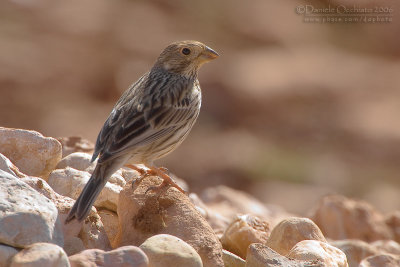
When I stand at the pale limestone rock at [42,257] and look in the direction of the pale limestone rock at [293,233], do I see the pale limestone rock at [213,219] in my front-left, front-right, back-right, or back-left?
front-left

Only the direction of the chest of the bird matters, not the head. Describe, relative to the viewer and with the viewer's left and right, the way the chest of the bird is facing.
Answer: facing to the right of the viewer

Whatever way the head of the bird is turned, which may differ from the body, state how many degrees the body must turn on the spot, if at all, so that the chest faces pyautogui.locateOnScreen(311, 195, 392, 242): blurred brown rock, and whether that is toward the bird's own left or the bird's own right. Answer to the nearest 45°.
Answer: approximately 45° to the bird's own left

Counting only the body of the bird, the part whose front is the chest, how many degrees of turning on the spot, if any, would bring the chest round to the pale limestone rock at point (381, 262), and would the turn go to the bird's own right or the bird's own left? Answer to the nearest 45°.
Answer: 0° — it already faces it

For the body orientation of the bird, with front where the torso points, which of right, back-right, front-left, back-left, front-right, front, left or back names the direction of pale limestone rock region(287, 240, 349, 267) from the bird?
front-right

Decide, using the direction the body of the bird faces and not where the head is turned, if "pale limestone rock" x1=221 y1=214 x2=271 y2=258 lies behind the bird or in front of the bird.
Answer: in front

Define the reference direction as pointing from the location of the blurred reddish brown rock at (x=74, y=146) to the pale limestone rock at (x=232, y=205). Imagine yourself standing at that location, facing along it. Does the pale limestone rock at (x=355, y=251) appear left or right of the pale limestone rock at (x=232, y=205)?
right

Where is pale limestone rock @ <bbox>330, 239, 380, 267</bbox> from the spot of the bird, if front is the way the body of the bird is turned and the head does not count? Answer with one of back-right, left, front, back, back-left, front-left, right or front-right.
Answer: front

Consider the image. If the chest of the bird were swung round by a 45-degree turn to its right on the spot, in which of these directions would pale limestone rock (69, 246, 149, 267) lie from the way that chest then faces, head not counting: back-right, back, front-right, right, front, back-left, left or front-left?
front-right

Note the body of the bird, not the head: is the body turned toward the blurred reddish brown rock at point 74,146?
no

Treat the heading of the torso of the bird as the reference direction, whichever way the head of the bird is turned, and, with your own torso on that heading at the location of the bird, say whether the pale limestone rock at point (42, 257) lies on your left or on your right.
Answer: on your right

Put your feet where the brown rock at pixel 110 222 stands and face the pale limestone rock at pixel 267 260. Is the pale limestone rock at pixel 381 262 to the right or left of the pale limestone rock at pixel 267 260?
left
